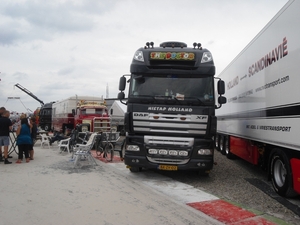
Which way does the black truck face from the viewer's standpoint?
toward the camera

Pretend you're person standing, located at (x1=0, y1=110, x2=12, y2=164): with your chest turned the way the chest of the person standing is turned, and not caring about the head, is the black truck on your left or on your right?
on your right

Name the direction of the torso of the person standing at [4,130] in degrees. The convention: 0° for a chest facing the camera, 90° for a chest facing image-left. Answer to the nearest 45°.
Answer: approximately 270°

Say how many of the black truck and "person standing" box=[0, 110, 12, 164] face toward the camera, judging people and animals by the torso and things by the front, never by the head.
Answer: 1
